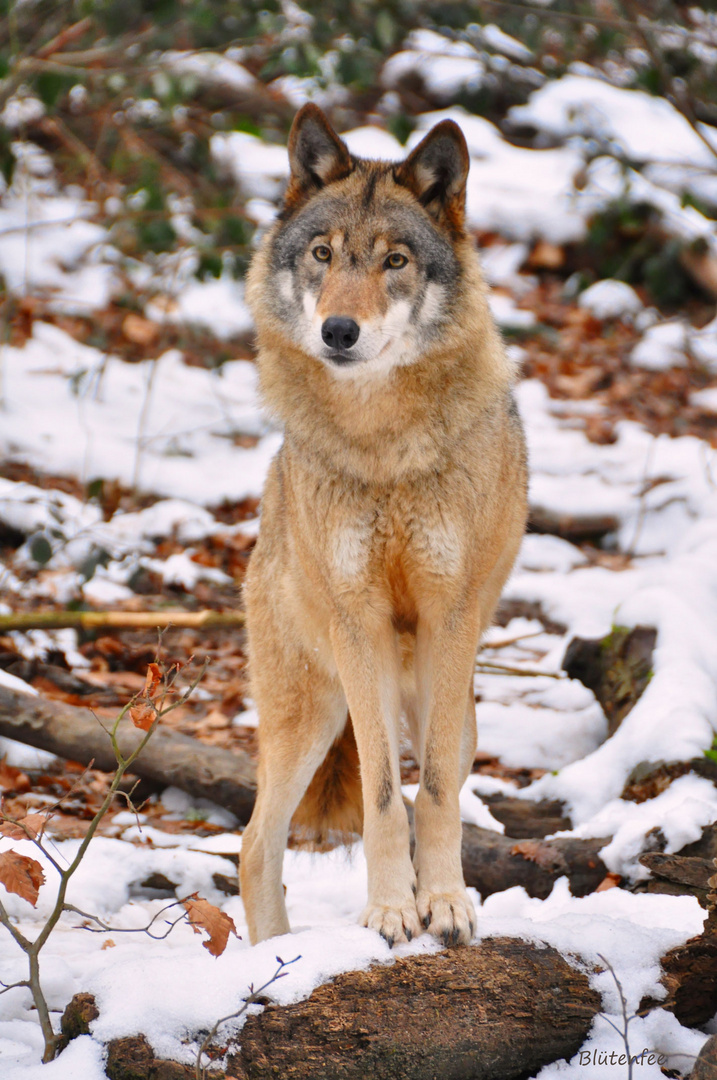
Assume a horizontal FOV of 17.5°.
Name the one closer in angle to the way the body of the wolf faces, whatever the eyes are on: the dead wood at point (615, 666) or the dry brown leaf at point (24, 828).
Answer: the dry brown leaf

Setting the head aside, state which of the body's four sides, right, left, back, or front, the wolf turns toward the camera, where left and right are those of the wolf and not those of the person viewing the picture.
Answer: front

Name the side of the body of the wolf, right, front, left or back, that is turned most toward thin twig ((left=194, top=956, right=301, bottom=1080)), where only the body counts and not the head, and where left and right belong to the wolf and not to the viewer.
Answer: front

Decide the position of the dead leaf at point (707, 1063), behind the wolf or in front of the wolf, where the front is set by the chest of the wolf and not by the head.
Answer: in front

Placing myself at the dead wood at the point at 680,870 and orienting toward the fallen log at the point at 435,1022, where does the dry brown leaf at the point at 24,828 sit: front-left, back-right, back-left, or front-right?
front-right
